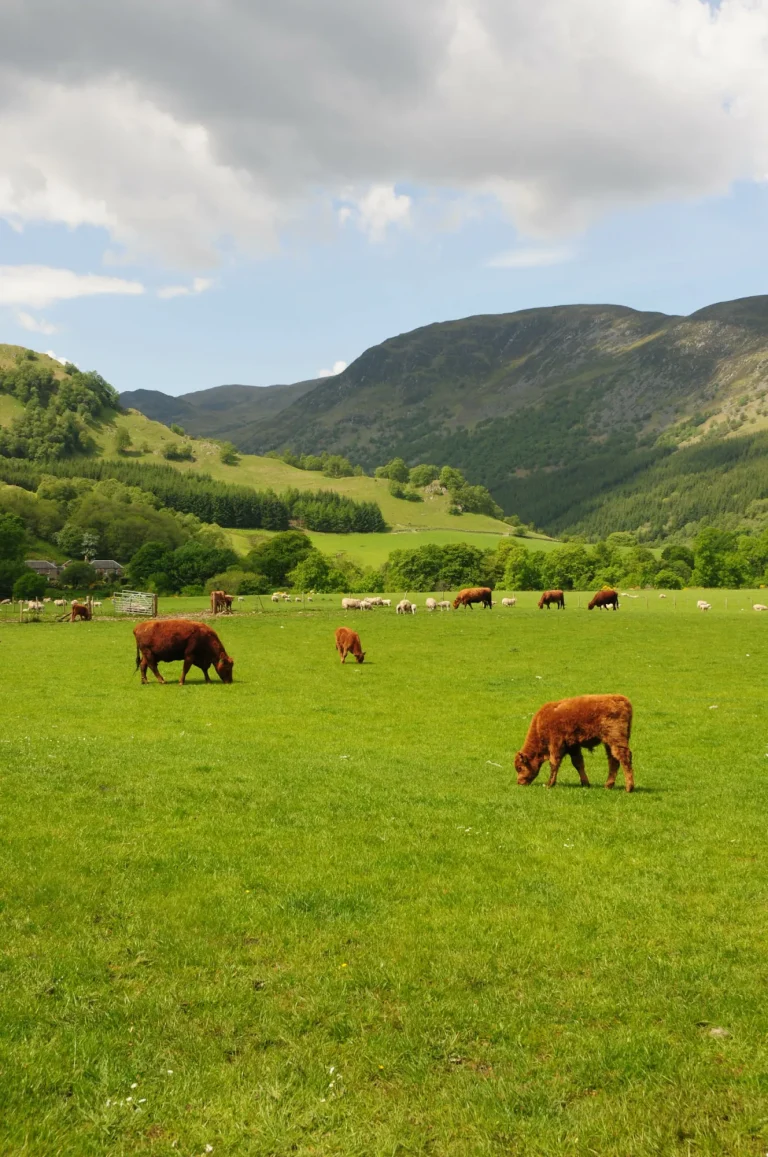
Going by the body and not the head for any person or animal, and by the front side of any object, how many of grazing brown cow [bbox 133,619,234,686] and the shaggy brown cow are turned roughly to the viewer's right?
1

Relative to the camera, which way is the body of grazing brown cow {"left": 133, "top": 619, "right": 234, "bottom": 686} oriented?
to the viewer's right

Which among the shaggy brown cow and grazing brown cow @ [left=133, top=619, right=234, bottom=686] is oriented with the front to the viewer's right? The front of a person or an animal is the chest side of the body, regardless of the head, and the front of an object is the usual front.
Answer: the grazing brown cow

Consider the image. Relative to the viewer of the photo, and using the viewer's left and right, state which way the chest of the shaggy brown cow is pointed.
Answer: facing to the left of the viewer

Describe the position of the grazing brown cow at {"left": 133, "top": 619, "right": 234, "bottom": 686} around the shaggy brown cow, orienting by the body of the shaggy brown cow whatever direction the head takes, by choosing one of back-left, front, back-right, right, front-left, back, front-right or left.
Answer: front-right

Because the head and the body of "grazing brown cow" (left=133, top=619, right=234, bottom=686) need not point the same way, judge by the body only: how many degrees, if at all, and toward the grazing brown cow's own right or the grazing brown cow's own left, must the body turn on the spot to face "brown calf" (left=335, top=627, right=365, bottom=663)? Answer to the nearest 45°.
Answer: approximately 45° to the grazing brown cow's own left

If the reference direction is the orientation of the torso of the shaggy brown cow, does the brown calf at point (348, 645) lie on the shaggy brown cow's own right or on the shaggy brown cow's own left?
on the shaggy brown cow's own right
